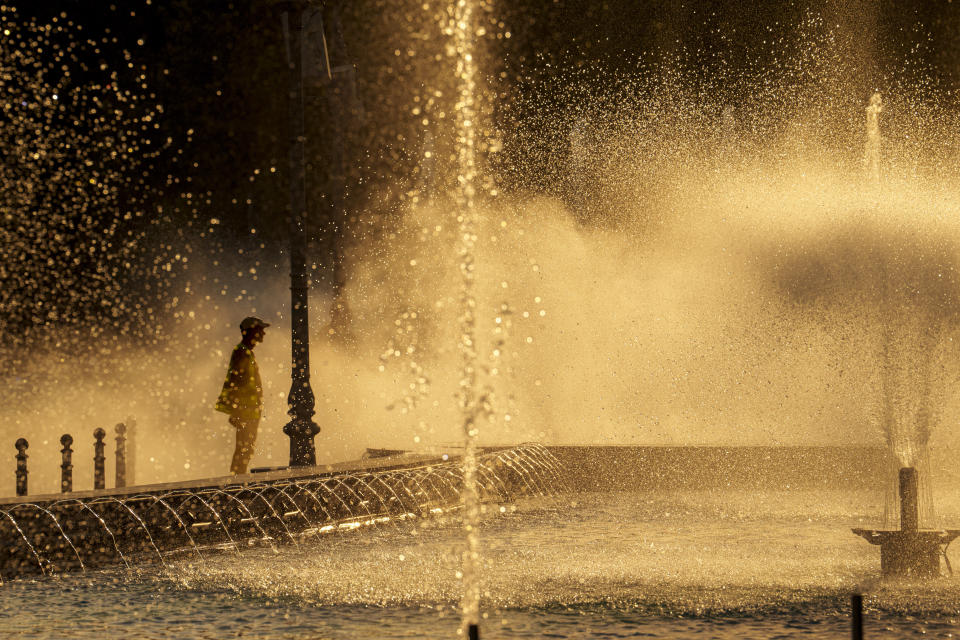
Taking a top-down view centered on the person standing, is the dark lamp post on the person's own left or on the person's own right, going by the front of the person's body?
on the person's own left

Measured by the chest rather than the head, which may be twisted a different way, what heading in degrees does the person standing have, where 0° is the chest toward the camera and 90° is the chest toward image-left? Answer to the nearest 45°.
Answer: approximately 270°

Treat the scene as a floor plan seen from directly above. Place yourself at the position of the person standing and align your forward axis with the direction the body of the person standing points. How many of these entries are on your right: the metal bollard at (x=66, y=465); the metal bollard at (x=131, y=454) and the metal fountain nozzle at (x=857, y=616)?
1

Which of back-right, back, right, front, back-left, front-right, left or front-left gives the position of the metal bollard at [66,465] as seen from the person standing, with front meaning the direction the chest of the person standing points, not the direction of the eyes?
back-left

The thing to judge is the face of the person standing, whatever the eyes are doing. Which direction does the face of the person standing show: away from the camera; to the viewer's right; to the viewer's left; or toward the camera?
to the viewer's right

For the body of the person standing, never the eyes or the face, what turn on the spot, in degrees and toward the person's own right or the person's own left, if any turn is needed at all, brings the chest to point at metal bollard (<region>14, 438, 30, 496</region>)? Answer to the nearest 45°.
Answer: approximately 135° to the person's own left

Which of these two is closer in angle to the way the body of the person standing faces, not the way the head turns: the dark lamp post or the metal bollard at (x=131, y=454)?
the dark lamp post

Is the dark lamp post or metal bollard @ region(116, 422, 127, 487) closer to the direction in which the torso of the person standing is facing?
the dark lamp post
